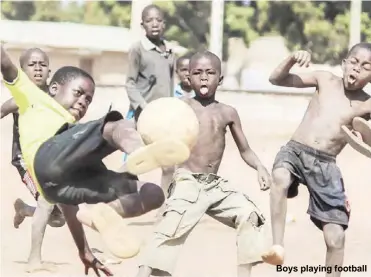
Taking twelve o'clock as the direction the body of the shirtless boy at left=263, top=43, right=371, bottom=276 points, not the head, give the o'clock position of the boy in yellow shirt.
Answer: The boy in yellow shirt is roughly at 2 o'clock from the shirtless boy.

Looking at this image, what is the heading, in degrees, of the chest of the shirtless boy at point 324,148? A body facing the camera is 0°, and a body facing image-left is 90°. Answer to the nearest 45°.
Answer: approximately 0°

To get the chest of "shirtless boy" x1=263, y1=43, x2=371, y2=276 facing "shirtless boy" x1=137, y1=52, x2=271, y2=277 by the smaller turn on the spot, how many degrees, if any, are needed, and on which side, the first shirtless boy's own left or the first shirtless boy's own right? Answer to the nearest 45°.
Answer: approximately 45° to the first shirtless boy's own right

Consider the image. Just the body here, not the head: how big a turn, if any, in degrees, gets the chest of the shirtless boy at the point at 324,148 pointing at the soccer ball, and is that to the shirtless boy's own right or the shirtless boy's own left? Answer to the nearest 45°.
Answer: approximately 45° to the shirtless boy's own right
